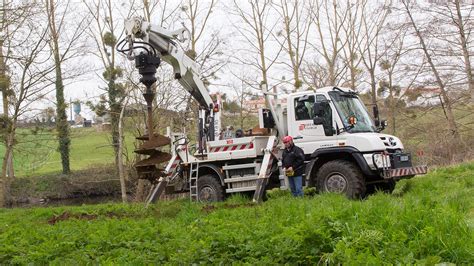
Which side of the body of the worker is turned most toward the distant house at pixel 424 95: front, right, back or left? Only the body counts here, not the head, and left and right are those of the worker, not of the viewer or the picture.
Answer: back

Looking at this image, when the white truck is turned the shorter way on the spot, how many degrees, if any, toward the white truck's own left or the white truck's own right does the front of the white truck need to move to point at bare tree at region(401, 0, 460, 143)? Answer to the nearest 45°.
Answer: approximately 90° to the white truck's own left

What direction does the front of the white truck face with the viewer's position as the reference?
facing the viewer and to the right of the viewer

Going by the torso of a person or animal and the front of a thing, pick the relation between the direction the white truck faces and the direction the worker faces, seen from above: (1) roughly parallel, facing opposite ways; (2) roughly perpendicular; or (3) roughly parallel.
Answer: roughly perpendicular

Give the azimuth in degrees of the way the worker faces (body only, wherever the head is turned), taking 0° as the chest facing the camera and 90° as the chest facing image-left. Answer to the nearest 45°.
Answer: approximately 45°

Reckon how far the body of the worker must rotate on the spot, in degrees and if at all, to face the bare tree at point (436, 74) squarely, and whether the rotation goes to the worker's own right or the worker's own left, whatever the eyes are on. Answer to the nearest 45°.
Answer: approximately 180°

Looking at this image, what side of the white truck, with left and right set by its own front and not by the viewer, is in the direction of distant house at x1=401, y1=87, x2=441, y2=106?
left

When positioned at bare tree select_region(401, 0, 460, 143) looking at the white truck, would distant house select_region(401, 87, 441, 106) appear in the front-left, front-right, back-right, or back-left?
back-right
